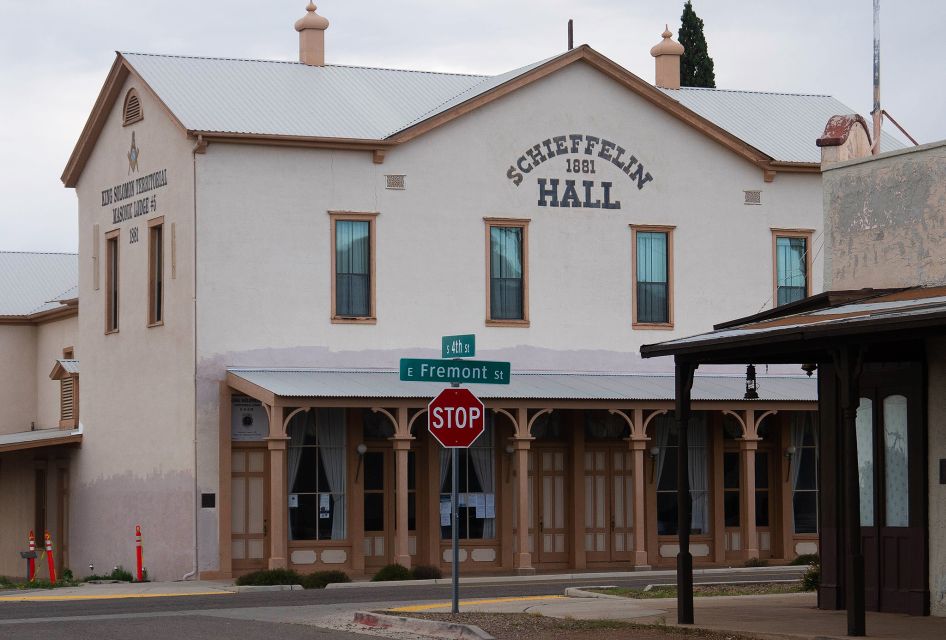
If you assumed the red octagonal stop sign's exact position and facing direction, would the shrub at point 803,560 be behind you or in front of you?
behind

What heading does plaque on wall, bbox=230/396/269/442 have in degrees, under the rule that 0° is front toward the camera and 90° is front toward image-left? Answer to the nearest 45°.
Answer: approximately 0°

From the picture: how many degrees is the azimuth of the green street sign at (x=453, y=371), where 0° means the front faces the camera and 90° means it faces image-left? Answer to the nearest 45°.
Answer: approximately 0°

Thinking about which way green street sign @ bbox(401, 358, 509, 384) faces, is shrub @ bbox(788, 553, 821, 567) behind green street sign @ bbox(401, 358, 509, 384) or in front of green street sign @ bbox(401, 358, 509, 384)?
behind

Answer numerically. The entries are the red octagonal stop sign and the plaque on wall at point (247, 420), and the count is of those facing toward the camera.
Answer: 2

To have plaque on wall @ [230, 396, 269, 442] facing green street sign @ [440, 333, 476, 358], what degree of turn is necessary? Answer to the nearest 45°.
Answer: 0° — it already faces it

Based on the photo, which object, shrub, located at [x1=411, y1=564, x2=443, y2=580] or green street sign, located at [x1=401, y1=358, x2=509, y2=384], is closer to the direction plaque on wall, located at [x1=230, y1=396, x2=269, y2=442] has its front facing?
the green street sign

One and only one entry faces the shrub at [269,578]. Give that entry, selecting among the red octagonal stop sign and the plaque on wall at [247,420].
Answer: the plaque on wall

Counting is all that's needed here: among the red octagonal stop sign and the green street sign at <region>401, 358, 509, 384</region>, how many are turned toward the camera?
2
